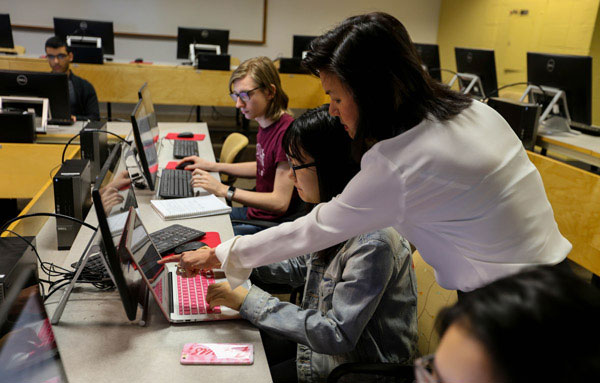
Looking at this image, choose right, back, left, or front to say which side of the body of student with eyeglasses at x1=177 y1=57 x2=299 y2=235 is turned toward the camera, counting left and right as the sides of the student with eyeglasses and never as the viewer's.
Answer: left

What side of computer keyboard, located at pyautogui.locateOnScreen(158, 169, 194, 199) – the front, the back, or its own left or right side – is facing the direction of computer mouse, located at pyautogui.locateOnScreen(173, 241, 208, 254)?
right

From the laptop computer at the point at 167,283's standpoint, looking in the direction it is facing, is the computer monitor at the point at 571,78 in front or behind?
in front

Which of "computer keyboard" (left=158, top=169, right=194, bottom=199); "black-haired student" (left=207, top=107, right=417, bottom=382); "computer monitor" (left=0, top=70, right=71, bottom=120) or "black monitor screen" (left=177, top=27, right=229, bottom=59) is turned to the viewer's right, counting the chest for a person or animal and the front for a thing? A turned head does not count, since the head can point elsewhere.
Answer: the computer keyboard

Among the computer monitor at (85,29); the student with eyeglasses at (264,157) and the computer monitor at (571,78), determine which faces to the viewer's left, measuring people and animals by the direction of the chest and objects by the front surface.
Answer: the student with eyeglasses

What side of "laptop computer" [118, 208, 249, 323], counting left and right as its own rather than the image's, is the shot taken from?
right

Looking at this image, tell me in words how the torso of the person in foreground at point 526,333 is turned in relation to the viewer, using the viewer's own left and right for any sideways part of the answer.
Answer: facing to the left of the viewer
